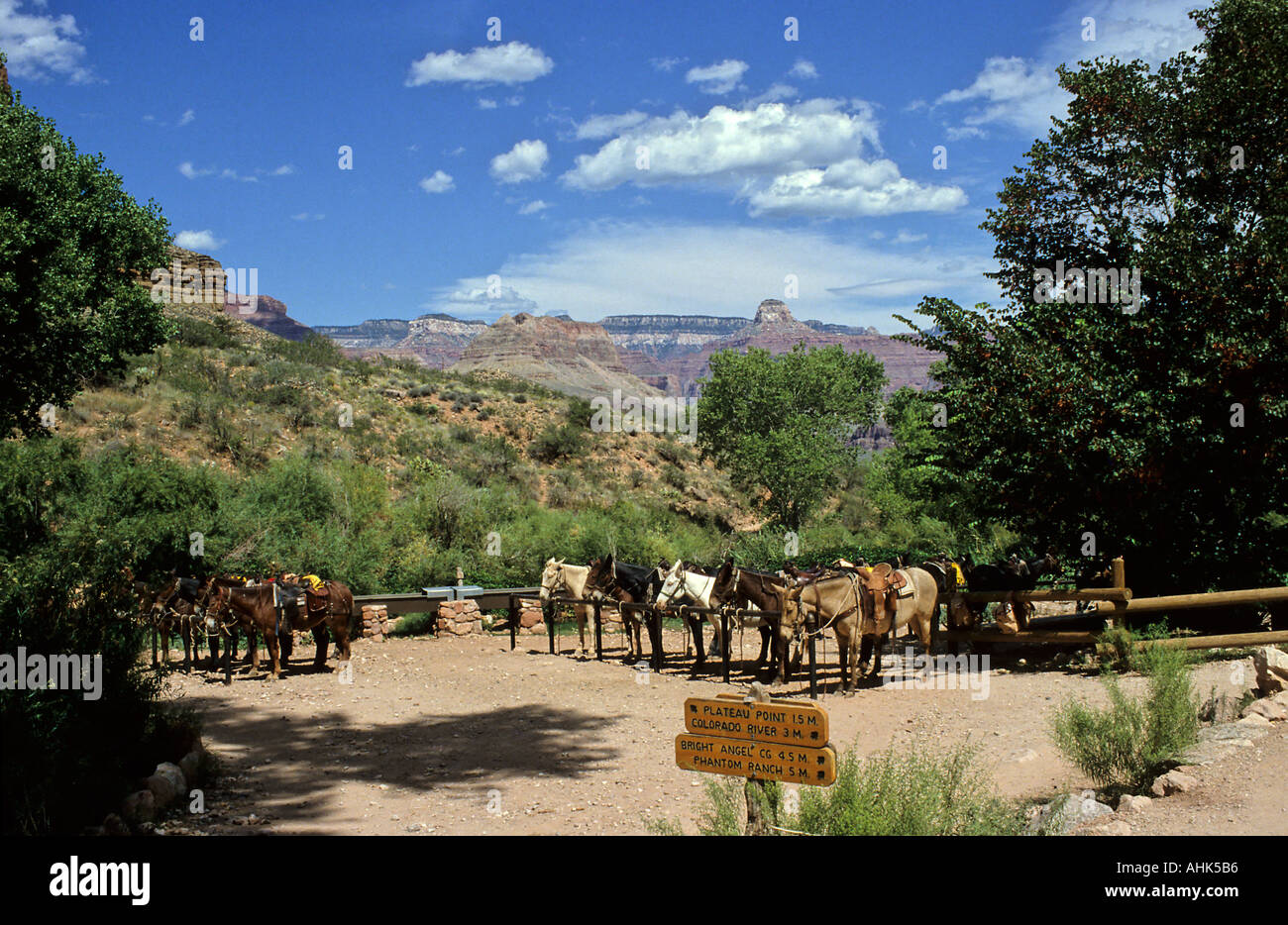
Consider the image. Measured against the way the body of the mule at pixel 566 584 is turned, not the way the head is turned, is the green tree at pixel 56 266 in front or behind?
in front

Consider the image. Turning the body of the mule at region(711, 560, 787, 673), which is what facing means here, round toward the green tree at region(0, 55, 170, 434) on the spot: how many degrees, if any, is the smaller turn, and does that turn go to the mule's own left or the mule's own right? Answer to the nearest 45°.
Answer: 0° — it already faces it

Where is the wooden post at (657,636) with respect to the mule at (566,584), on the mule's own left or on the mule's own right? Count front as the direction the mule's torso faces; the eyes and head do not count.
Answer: on the mule's own left

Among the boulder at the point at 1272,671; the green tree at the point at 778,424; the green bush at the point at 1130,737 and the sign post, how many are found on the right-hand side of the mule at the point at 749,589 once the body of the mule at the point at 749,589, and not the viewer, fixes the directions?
1

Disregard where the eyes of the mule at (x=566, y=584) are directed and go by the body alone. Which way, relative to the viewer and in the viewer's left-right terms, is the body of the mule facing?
facing to the left of the viewer

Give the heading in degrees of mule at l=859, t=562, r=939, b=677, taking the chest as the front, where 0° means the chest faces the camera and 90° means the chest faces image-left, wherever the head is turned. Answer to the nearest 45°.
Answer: approximately 45°

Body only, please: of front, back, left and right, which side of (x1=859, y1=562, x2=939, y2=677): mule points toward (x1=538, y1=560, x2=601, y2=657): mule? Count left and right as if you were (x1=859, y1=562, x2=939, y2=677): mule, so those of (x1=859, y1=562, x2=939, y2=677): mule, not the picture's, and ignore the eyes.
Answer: right
